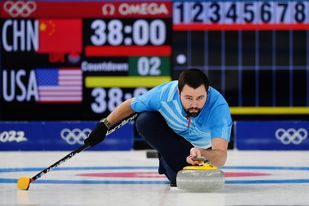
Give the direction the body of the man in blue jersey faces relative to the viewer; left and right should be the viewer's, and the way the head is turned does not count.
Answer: facing the viewer

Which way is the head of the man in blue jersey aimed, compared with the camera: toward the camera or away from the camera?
toward the camera

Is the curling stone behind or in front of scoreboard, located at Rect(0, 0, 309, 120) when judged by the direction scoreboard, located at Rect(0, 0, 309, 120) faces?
in front

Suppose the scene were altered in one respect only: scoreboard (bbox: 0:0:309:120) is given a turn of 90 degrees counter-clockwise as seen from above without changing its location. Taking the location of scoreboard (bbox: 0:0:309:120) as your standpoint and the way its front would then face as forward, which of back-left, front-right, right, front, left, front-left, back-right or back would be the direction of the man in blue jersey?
right
